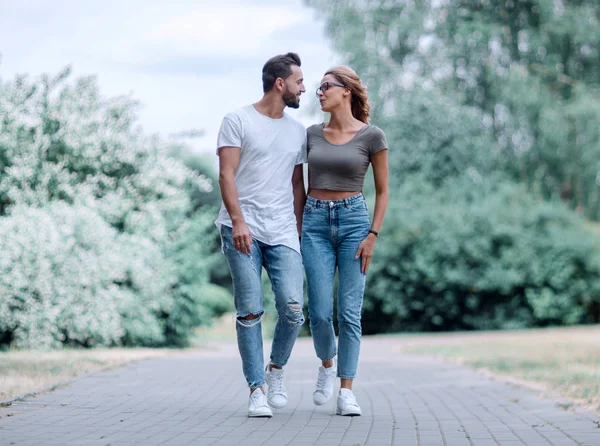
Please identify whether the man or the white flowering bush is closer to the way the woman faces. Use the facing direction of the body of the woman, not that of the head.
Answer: the man

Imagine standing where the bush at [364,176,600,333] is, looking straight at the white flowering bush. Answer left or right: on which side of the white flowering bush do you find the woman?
left

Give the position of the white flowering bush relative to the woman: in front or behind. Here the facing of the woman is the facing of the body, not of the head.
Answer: behind

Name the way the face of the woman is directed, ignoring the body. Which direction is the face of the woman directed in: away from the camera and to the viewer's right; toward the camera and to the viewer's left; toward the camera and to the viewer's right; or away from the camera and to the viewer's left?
toward the camera and to the viewer's left

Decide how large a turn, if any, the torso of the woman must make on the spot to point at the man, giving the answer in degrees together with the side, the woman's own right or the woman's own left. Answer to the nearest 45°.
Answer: approximately 90° to the woman's own right

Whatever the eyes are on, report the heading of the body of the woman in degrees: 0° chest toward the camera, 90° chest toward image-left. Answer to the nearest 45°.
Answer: approximately 0°

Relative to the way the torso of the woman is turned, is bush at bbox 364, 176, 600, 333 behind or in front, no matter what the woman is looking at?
behind

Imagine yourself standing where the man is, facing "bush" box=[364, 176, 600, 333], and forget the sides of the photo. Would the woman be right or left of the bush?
right
